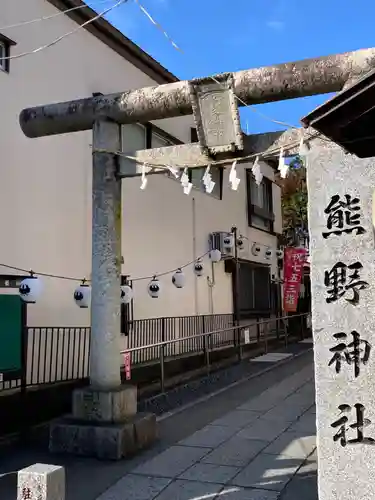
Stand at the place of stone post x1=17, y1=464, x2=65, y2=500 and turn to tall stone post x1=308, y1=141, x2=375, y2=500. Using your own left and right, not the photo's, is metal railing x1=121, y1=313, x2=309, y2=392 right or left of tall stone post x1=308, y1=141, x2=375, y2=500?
left

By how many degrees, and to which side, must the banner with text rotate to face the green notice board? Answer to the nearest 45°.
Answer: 0° — it already faces it

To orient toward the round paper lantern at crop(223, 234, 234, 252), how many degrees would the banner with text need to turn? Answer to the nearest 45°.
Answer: approximately 45° to its right

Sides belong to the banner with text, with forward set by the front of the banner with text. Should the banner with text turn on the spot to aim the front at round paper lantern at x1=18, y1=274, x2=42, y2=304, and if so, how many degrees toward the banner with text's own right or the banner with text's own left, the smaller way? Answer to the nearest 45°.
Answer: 0° — it already faces it

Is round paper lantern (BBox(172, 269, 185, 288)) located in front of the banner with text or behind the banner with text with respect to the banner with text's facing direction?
in front

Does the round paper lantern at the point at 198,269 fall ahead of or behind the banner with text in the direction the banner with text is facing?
ahead

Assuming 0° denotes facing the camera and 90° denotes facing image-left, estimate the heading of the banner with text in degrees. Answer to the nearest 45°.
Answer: approximately 0°

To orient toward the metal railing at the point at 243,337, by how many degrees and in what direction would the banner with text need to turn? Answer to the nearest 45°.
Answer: approximately 45° to its right

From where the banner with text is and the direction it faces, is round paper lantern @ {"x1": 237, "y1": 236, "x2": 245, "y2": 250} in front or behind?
in front

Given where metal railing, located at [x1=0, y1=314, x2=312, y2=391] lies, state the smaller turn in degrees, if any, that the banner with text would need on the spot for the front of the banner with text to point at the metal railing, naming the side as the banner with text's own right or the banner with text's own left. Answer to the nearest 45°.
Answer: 0° — it already faces it
